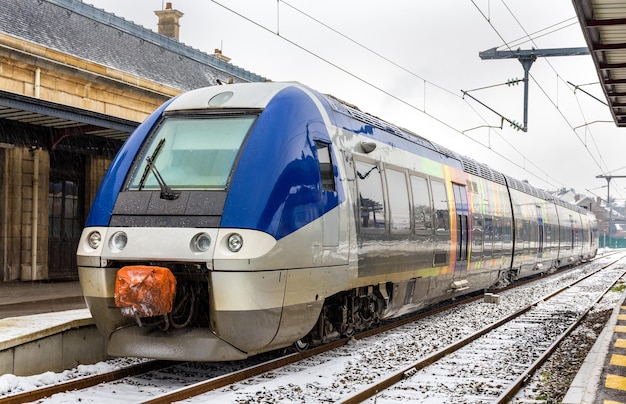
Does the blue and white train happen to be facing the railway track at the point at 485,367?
no

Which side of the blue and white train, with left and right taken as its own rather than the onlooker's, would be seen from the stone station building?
right

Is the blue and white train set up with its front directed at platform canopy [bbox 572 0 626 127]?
no

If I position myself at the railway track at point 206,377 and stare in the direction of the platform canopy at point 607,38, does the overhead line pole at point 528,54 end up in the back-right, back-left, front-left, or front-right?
front-left

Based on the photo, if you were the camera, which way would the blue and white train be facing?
facing the viewer and to the left of the viewer

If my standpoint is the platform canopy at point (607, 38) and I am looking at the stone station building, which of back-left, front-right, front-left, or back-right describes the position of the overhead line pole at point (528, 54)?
front-right

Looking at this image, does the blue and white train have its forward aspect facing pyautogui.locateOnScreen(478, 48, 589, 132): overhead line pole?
no
